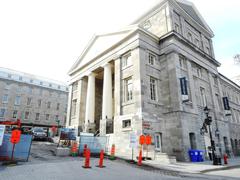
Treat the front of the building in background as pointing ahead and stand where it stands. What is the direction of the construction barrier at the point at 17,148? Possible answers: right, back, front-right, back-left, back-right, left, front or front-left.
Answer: front-right

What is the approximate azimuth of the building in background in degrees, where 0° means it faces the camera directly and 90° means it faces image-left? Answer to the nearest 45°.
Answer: approximately 315°

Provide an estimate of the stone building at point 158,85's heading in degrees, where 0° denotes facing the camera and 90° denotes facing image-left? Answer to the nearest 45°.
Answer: approximately 45°

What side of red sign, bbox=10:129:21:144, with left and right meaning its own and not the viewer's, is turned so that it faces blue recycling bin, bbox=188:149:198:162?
left

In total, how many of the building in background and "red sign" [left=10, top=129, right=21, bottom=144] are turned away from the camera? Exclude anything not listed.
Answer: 0

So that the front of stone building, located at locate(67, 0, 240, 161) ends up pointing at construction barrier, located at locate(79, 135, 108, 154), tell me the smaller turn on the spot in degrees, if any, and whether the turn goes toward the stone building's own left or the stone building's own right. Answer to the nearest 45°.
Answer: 0° — it already faces it

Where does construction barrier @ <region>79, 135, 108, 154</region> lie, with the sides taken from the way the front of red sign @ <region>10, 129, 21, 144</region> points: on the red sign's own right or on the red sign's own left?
on the red sign's own left

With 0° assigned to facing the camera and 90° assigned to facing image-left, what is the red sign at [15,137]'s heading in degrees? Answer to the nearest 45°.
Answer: approximately 0°

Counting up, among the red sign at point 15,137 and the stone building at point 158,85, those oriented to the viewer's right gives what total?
0

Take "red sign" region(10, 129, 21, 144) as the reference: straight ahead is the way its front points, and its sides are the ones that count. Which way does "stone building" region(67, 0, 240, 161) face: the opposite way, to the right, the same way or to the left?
to the right

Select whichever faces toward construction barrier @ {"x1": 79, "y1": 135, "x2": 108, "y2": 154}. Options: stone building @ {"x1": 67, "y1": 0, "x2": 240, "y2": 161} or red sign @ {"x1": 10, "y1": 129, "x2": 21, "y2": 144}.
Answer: the stone building

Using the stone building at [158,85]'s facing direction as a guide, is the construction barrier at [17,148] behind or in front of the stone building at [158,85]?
in front

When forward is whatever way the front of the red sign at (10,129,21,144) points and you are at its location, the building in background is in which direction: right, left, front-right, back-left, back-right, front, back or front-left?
back

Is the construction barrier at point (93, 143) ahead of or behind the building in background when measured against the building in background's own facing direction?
ahead
